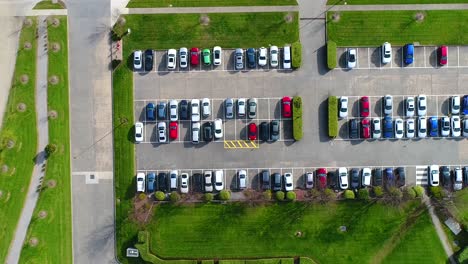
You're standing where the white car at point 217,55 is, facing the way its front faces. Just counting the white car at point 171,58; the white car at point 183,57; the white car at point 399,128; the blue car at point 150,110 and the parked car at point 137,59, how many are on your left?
4

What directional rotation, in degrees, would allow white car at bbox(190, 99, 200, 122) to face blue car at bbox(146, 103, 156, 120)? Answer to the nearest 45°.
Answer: approximately 90° to its right

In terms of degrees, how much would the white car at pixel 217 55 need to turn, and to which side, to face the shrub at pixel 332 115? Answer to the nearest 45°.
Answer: approximately 90° to its right

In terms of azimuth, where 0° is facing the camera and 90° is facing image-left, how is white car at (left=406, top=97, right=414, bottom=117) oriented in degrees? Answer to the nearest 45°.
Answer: approximately 0°

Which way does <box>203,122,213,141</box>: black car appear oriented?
away from the camera

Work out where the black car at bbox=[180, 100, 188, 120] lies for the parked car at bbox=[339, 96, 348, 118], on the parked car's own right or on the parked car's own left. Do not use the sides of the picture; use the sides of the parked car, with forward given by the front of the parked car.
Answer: on the parked car's own right

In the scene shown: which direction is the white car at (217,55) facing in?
away from the camera

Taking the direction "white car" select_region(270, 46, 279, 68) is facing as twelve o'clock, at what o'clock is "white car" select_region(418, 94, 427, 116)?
"white car" select_region(418, 94, 427, 116) is roughly at 3 o'clock from "white car" select_region(270, 46, 279, 68).

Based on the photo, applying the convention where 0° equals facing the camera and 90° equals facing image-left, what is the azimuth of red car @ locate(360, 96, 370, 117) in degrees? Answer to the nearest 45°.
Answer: approximately 0°
